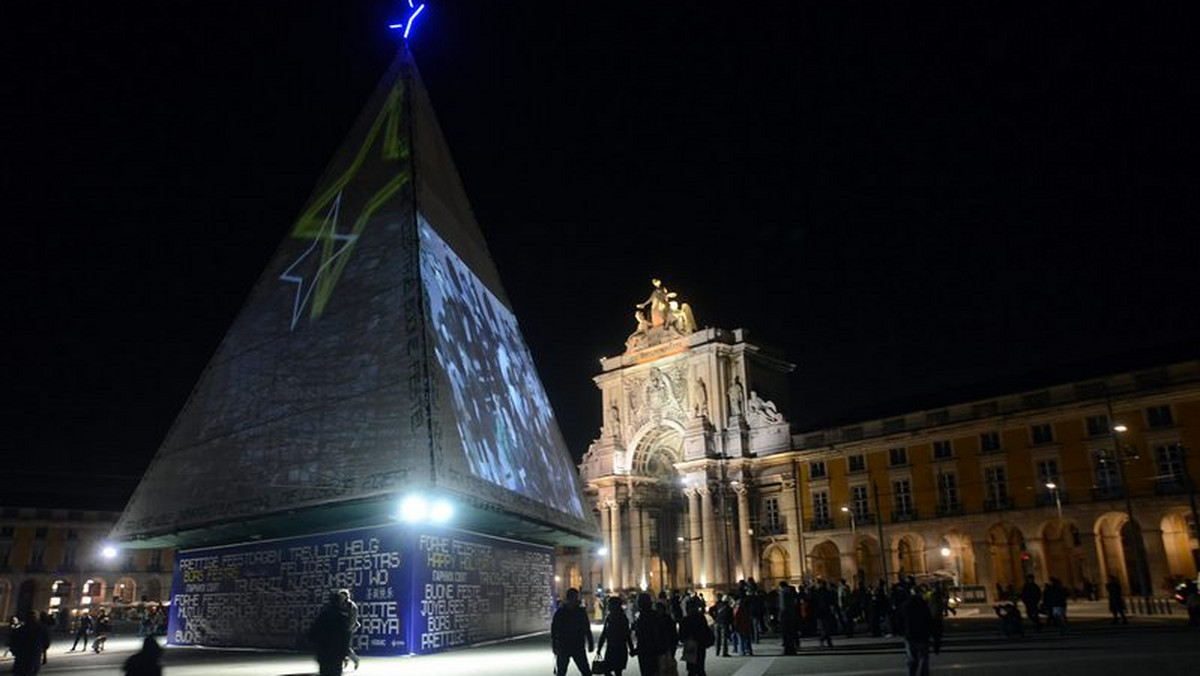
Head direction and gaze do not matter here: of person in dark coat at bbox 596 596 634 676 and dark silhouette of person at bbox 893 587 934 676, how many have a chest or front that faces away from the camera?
2

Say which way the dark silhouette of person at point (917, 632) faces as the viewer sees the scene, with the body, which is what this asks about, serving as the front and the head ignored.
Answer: away from the camera

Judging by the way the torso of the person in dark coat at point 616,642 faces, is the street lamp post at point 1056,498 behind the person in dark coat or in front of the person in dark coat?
in front

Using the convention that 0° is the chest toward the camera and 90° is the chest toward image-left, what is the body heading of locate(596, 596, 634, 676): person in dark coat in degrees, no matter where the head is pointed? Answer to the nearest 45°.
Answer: approximately 180°

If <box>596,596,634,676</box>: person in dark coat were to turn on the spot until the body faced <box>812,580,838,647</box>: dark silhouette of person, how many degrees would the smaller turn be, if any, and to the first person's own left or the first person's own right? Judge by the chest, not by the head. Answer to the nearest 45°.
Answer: approximately 45° to the first person's own right

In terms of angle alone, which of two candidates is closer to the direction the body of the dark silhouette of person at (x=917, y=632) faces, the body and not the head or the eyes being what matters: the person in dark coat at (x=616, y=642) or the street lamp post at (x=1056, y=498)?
the street lamp post

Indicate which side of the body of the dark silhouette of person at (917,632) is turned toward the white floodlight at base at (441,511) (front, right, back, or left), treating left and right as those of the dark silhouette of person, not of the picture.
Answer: left

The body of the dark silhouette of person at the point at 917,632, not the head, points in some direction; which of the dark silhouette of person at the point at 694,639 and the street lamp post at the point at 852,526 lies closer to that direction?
the street lamp post

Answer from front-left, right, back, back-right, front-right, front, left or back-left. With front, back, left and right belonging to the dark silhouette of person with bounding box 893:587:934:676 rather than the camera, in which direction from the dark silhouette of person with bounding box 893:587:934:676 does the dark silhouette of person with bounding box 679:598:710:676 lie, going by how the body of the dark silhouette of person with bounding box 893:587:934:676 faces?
left

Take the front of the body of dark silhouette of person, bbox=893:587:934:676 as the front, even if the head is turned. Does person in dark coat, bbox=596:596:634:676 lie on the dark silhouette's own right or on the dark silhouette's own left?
on the dark silhouette's own left
